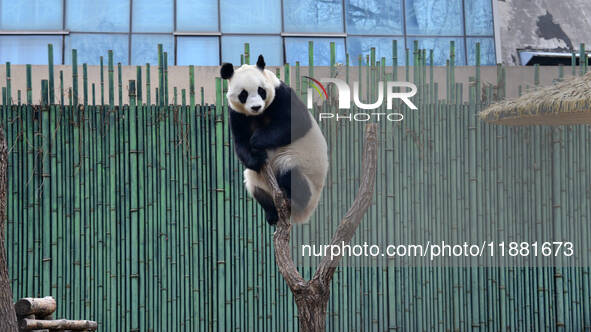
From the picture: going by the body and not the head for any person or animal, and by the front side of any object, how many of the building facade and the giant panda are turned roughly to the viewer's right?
0

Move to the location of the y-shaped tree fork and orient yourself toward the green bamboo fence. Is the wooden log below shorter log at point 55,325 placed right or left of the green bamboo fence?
left

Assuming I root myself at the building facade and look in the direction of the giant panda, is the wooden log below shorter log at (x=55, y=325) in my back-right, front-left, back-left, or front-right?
front-right

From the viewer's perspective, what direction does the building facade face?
toward the camera

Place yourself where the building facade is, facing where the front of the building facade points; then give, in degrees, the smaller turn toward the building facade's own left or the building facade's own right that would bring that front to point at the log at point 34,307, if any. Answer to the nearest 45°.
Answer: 0° — it already faces it

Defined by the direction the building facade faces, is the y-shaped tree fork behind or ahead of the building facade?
ahead

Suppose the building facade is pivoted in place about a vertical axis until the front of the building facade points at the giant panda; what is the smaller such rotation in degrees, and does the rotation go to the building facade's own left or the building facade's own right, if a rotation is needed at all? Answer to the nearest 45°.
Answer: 0° — it already faces it

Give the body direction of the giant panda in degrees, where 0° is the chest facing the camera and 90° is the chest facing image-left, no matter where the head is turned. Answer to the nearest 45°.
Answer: approximately 45°

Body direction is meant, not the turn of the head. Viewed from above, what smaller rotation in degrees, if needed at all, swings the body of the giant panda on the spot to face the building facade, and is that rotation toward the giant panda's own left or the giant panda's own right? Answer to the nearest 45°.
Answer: approximately 135° to the giant panda's own right
